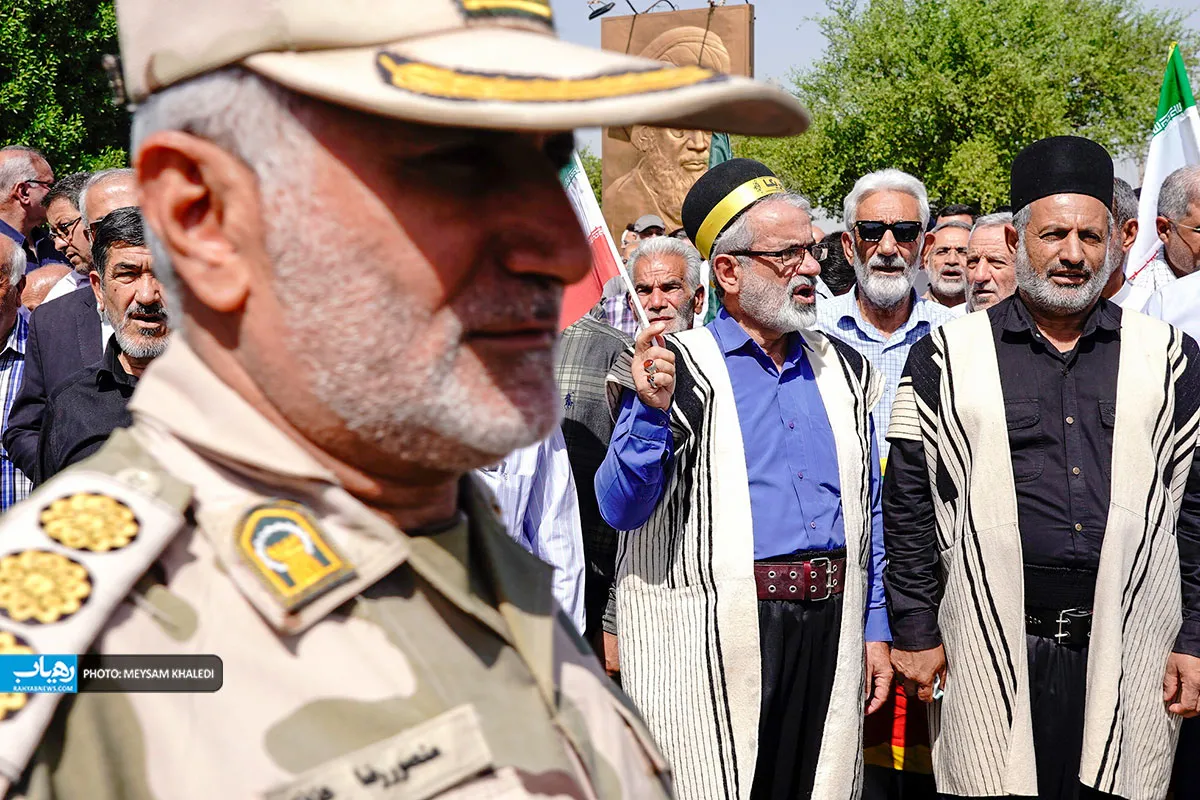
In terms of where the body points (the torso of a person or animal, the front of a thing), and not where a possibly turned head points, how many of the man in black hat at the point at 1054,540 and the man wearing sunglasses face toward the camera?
2

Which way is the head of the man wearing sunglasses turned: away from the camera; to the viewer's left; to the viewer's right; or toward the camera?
toward the camera

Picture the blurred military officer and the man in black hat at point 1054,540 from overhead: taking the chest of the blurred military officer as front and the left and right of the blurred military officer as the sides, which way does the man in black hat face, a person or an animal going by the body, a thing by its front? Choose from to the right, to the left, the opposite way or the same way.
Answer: to the right

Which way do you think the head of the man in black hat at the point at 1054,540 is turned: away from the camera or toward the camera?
toward the camera

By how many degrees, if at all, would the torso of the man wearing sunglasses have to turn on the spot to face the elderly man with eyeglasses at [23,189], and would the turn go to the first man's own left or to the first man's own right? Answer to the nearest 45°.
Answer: approximately 90° to the first man's own right

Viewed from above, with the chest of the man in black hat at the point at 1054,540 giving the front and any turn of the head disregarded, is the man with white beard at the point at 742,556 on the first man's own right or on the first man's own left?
on the first man's own right

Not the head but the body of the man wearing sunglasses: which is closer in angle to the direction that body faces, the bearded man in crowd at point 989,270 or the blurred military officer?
the blurred military officer

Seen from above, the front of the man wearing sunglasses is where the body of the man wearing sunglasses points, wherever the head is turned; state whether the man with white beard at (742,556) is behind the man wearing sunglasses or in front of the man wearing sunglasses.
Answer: in front

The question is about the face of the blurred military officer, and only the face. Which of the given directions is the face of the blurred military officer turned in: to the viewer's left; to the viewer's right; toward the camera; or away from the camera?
to the viewer's right

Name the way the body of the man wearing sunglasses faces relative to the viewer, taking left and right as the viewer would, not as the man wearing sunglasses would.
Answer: facing the viewer

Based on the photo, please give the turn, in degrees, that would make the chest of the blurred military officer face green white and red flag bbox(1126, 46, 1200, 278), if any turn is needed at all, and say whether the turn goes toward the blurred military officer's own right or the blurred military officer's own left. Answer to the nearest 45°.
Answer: approximately 90° to the blurred military officer's own left

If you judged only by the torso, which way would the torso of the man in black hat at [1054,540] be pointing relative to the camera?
toward the camera

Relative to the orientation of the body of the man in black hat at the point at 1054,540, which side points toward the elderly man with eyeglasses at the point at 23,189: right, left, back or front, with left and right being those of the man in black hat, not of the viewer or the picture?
right

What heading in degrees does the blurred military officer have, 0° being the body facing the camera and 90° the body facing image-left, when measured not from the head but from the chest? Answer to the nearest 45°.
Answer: approximately 315°

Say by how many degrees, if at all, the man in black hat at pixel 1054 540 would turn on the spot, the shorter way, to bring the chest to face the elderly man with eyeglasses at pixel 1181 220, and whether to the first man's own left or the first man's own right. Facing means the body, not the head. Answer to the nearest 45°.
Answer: approximately 180°

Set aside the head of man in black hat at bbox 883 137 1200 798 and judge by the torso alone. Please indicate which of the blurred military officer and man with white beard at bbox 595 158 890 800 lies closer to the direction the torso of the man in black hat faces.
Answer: the blurred military officer
